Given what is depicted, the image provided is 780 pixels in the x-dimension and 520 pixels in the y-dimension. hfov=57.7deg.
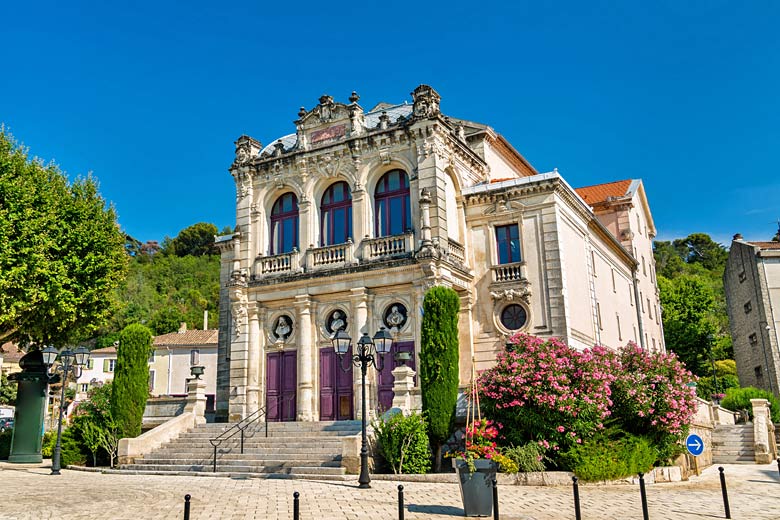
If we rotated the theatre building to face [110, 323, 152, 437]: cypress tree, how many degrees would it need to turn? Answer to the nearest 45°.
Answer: approximately 45° to its right

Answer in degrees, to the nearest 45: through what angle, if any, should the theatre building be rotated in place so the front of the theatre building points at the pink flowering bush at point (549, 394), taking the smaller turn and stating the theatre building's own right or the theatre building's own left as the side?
approximately 90° to the theatre building's own left

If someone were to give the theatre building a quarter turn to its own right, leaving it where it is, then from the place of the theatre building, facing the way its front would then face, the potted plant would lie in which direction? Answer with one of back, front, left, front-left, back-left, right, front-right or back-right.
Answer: back-left

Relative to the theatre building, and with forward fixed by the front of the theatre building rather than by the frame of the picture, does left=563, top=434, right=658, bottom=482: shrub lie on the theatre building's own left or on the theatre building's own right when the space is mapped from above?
on the theatre building's own left

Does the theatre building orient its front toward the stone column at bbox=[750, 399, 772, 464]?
no

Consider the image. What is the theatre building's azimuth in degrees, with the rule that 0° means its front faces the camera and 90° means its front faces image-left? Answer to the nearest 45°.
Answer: approximately 45°

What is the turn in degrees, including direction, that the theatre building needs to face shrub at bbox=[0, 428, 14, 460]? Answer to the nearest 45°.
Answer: approximately 45° to its right

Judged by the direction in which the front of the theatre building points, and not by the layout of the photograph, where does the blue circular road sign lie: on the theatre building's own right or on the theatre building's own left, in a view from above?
on the theatre building's own left

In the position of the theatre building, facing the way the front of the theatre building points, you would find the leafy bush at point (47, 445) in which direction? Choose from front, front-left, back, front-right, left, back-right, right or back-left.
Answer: front-right

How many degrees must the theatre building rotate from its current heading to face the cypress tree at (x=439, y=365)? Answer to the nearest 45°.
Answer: approximately 45° to its left

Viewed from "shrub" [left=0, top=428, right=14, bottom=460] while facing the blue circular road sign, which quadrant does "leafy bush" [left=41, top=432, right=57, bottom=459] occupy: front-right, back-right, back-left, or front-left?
front-left
